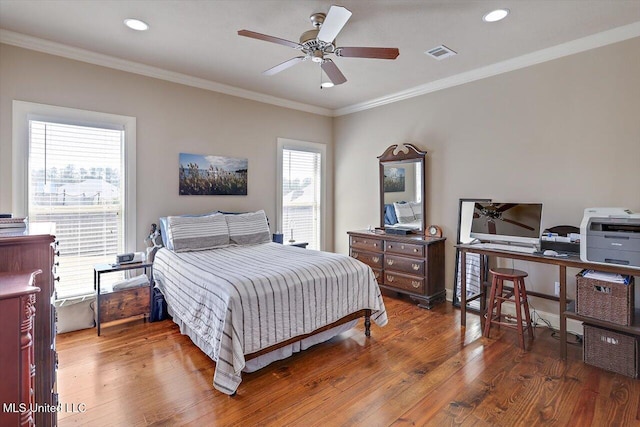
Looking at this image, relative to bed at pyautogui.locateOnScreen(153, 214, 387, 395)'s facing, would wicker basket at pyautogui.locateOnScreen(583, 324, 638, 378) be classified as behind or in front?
in front

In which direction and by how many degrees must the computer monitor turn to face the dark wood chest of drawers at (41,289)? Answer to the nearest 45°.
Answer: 0° — it already faces it

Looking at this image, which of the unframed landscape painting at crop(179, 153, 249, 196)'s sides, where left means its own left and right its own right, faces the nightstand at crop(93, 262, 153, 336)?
right

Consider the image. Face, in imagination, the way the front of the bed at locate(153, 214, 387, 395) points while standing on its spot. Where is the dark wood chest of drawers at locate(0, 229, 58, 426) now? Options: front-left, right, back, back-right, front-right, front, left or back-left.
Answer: right

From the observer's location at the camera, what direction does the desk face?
facing the viewer and to the left of the viewer

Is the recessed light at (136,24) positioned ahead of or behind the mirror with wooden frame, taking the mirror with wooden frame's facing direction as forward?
ahead

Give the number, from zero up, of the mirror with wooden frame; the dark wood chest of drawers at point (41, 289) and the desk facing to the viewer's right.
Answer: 1

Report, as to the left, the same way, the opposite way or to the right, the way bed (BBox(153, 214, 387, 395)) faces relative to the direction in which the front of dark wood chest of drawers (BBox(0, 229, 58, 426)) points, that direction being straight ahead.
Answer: to the right

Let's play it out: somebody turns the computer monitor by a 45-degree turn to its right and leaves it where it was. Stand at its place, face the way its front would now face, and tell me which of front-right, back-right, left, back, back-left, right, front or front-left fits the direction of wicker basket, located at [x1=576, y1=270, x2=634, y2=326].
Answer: back-left

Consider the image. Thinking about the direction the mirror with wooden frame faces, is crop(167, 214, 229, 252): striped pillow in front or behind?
in front

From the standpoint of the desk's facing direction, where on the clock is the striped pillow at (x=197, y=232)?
The striped pillow is roughly at 1 o'clock from the desk.

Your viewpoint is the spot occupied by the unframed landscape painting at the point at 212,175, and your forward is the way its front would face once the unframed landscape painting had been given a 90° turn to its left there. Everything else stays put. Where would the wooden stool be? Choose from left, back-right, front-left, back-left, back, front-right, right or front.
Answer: right

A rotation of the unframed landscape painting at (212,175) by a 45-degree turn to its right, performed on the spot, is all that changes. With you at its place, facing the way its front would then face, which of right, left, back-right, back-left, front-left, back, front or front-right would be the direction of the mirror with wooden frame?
left

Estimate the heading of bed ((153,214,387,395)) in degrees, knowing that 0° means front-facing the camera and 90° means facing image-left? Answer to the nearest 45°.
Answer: approximately 315°

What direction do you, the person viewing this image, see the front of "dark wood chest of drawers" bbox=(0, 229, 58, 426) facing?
facing to the right of the viewer
